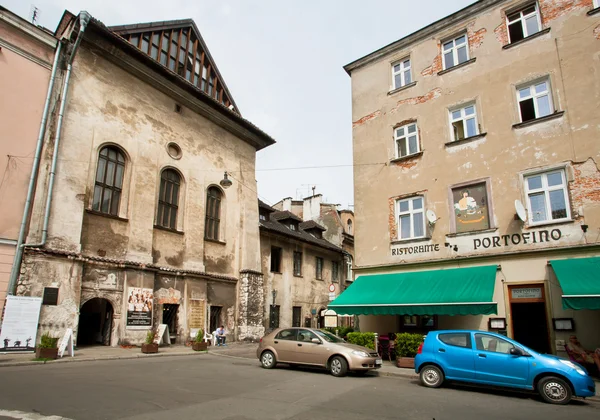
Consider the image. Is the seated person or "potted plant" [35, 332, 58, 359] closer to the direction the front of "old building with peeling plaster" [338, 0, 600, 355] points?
the potted plant

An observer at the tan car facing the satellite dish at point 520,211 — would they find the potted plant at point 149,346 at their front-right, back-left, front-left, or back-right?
back-left

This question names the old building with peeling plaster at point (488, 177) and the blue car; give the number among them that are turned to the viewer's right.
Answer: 1

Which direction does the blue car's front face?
to the viewer's right

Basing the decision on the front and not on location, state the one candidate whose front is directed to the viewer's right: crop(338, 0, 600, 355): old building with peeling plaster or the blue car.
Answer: the blue car

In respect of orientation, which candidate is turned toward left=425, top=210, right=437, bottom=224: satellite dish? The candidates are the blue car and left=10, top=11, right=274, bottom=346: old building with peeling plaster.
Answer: the old building with peeling plaster

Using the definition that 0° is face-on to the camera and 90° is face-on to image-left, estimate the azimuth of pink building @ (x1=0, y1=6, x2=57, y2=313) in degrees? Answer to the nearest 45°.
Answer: approximately 315°

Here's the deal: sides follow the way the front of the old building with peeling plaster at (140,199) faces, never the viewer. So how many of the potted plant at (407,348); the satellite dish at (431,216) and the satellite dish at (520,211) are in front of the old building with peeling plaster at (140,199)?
3

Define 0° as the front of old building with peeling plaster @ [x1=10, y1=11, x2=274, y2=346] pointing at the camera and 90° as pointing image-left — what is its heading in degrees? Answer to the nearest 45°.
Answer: approximately 315°
